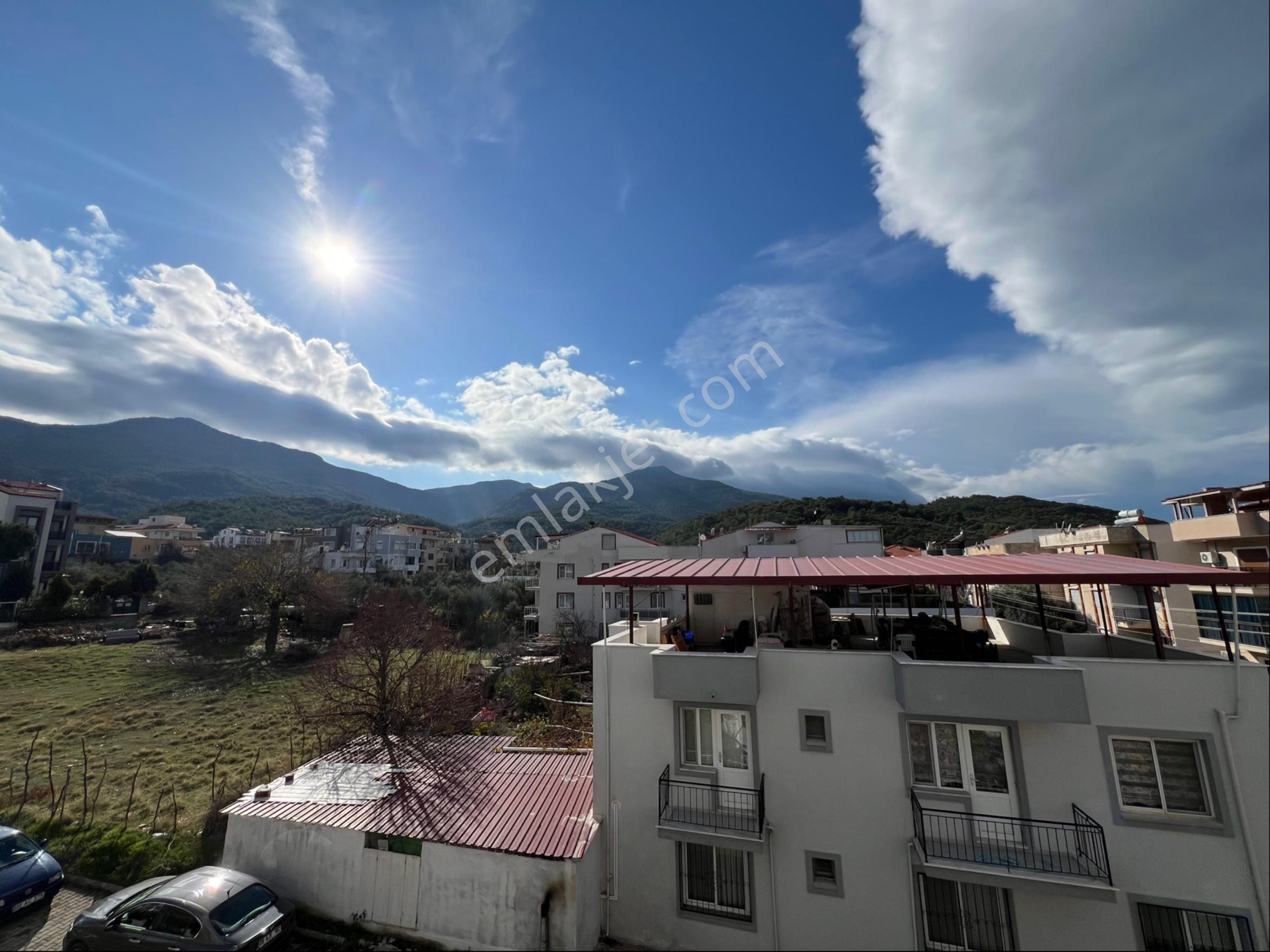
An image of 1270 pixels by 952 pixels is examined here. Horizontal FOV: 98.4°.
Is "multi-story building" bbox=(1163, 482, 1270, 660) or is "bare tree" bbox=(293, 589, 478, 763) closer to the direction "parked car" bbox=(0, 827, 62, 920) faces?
the multi-story building

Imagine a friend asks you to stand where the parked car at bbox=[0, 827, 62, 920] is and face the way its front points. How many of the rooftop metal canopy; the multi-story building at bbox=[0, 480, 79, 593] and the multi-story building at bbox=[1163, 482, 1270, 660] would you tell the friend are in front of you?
2

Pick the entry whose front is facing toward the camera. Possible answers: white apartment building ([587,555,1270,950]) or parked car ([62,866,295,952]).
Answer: the white apartment building

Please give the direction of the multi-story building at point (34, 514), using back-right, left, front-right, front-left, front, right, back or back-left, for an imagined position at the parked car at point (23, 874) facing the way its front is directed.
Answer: back-left

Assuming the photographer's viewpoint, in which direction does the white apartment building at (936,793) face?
facing the viewer

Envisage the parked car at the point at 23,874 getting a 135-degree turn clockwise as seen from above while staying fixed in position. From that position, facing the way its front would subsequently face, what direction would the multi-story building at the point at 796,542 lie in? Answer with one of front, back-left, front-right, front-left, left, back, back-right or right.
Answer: back

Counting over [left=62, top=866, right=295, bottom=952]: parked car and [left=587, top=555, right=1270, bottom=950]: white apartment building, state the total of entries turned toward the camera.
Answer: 1

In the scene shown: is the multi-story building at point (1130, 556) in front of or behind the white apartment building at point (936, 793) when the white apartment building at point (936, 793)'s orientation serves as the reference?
behind

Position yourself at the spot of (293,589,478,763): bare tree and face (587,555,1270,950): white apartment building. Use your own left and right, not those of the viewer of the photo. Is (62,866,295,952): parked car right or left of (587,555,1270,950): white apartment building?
right

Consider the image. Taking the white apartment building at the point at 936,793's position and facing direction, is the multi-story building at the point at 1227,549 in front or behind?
behind

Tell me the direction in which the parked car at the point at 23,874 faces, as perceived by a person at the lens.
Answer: facing the viewer and to the right of the viewer
